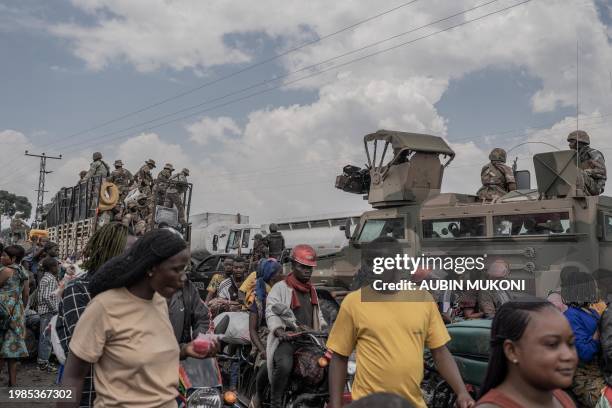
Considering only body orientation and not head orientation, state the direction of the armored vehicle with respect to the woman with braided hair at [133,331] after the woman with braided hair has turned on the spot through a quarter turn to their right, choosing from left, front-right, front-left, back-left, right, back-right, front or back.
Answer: back

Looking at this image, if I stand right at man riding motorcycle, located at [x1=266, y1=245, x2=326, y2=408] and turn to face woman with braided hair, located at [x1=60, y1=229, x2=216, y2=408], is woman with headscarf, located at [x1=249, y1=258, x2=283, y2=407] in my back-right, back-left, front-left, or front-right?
back-right

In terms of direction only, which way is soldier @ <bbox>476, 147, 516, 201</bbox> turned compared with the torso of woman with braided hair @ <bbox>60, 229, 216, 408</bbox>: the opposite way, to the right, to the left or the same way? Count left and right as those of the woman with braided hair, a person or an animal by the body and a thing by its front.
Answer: to the left

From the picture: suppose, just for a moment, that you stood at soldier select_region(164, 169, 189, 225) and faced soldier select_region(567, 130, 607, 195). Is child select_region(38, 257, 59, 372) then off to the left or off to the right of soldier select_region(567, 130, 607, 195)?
right

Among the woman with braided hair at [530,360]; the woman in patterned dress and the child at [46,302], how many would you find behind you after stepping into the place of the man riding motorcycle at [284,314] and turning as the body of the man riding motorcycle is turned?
2

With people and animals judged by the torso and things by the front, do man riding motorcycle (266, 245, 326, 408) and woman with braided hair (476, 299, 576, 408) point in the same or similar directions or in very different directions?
same or similar directions

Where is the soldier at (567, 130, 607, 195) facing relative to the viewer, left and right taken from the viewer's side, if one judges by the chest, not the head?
facing to the left of the viewer

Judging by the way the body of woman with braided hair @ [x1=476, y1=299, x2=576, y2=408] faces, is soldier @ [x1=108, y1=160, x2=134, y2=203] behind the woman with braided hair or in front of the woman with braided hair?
behind

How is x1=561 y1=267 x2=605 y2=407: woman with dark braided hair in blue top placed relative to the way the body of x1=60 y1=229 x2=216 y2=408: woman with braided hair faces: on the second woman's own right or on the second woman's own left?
on the second woman's own left

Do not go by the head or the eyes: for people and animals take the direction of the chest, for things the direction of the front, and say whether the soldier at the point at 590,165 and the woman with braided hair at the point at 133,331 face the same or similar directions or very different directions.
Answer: very different directions

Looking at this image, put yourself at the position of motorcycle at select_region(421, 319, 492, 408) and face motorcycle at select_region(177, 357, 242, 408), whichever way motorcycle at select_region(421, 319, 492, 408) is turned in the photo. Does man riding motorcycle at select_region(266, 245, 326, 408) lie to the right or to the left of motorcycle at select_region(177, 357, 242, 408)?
right

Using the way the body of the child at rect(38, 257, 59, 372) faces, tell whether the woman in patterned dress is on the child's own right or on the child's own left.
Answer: on the child's own right

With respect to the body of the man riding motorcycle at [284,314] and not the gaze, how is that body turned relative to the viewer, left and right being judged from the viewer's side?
facing the viewer and to the right of the viewer

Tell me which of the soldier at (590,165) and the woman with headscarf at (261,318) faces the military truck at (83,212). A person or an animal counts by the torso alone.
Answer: the soldier
